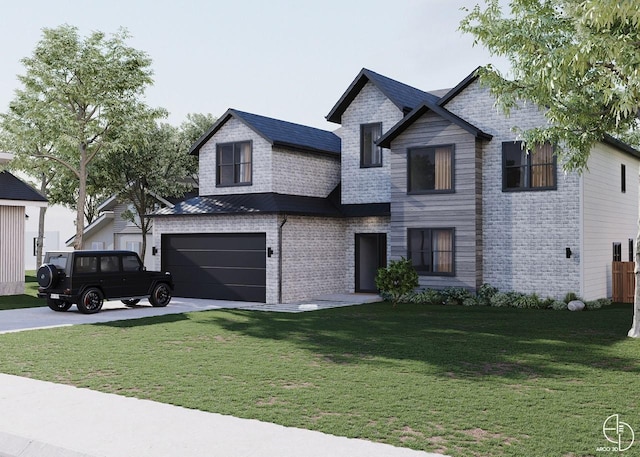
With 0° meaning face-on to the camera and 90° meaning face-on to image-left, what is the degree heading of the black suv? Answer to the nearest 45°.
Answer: approximately 225°

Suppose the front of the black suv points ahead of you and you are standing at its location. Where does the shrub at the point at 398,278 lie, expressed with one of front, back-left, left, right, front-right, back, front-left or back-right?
front-right

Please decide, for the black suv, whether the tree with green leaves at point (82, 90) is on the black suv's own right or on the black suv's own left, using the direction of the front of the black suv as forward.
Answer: on the black suv's own left

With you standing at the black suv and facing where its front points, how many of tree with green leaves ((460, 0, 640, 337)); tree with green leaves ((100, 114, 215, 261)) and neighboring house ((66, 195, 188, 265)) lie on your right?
1

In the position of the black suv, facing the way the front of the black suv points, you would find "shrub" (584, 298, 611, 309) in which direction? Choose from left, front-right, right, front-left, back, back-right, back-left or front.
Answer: front-right

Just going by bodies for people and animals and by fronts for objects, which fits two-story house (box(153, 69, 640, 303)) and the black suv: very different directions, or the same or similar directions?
very different directions

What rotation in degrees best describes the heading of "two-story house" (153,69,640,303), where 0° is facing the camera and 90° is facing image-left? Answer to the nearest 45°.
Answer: approximately 45°
